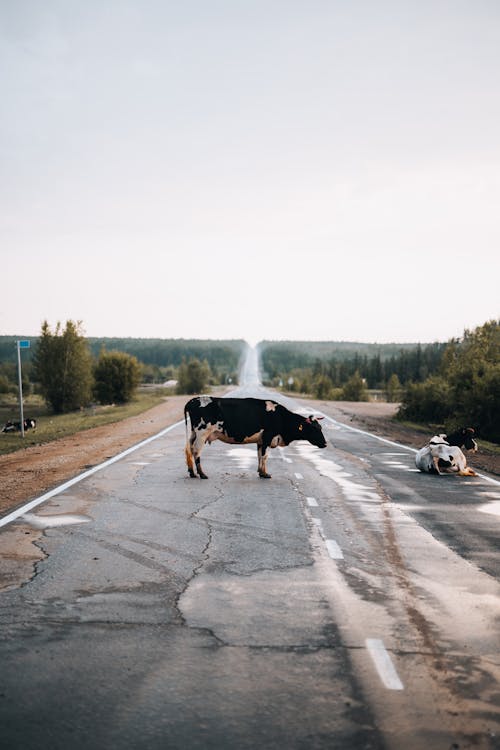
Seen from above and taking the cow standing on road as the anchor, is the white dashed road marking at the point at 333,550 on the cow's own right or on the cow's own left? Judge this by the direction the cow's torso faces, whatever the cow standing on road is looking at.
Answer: on the cow's own right

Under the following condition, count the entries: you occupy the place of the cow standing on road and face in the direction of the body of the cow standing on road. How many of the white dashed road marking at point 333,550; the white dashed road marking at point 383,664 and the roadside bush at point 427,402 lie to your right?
2

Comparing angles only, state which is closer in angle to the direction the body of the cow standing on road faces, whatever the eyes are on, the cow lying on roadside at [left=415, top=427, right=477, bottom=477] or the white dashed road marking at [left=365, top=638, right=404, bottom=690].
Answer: the cow lying on roadside

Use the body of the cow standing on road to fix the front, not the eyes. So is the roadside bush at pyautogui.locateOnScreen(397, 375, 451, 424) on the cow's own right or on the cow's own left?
on the cow's own left

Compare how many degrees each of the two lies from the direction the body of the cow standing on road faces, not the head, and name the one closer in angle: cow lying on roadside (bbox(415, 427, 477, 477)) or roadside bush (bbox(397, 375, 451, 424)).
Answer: the cow lying on roadside

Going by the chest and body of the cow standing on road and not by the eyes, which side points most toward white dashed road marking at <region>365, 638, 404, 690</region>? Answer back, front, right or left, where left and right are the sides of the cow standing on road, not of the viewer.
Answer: right

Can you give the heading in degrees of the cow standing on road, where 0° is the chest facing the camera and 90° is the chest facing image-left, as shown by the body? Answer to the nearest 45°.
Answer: approximately 270°
